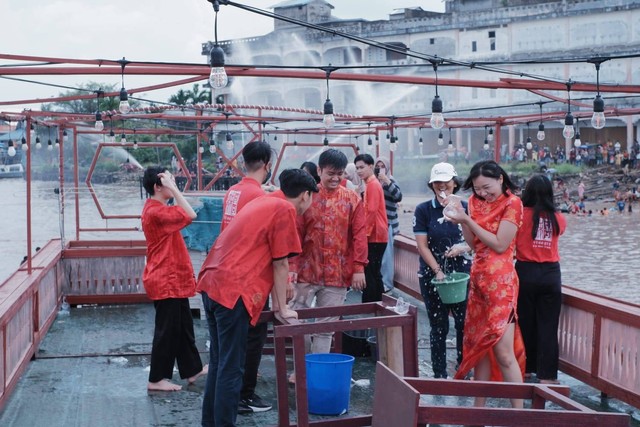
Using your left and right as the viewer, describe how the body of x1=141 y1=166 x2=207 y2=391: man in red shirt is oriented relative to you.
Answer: facing to the right of the viewer

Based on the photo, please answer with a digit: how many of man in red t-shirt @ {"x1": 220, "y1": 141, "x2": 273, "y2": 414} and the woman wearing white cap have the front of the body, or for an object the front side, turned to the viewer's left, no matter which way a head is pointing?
0

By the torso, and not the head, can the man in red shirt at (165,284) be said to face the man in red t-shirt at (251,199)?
no

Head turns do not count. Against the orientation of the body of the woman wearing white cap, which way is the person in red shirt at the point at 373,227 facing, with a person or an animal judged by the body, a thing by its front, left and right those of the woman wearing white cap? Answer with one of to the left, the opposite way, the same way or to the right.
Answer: to the right

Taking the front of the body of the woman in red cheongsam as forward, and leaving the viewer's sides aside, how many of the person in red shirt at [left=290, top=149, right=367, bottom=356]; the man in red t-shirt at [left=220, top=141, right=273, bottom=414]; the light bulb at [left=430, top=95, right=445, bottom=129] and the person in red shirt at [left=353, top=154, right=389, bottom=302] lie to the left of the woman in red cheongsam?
0

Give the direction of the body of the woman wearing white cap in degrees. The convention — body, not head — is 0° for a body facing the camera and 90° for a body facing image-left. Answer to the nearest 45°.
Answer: approximately 0°

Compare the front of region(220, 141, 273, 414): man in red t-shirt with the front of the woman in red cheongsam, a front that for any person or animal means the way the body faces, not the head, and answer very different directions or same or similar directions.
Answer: very different directions

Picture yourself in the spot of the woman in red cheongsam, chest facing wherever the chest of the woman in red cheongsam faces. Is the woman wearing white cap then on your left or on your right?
on your right

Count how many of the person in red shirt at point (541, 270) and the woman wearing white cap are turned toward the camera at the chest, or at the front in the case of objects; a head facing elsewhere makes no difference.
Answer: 1

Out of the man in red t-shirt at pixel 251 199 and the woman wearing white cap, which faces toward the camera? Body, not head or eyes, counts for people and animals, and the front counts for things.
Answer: the woman wearing white cap

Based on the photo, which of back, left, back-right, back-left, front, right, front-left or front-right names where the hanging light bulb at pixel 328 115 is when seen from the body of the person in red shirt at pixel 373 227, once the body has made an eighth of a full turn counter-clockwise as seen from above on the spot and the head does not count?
back-right

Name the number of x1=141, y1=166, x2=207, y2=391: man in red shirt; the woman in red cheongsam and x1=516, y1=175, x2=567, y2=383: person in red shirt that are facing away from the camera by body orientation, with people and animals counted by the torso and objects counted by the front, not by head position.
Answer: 1

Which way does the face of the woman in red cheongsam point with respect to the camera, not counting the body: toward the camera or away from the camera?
toward the camera
